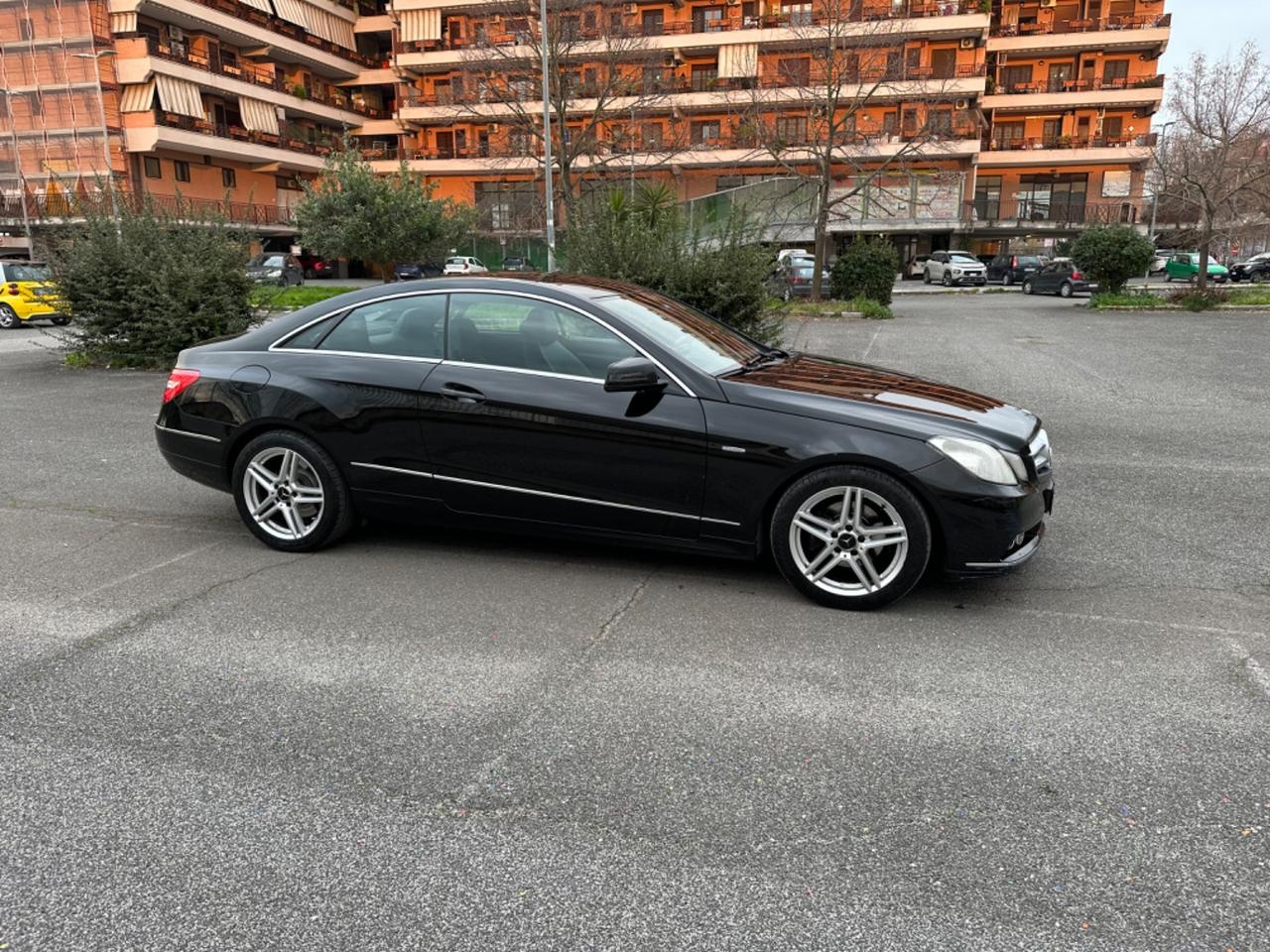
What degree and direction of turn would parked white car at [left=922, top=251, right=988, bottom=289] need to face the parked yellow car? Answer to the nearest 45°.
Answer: approximately 90° to its right

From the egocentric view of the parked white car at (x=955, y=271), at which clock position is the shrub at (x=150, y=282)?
The shrub is roughly at 2 o'clock from the parked white car.

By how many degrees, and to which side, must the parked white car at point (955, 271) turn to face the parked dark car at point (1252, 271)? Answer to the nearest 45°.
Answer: approximately 90° to its left

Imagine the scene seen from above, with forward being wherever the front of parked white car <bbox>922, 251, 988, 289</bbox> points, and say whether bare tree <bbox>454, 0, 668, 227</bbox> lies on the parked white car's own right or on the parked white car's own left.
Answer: on the parked white car's own right

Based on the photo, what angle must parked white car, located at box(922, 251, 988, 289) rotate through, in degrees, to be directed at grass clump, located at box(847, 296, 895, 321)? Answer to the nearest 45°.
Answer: approximately 45° to its right

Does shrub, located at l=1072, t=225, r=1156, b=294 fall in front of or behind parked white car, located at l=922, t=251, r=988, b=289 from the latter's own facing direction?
in front

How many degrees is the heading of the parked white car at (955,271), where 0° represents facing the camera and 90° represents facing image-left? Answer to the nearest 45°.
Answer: approximately 315°
